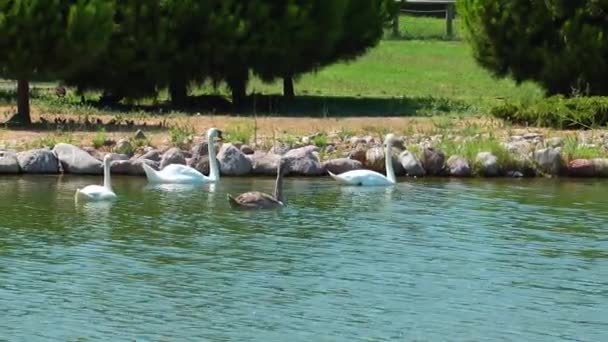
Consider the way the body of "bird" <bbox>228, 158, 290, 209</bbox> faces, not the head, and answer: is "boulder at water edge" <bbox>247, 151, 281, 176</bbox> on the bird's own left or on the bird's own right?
on the bird's own left

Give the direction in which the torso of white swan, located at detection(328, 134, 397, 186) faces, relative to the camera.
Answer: to the viewer's right

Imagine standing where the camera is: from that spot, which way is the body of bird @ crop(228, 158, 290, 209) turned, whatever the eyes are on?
to the viewer's right

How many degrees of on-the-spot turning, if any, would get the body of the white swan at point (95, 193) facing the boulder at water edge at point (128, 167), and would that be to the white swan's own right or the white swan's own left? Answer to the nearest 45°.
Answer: approximately 90° to the white swan's own left

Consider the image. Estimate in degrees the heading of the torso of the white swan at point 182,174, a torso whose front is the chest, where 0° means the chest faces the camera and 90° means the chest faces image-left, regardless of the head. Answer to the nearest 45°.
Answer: approximately 270°

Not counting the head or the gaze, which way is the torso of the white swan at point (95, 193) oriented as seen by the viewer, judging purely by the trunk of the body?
to the viewer's right
